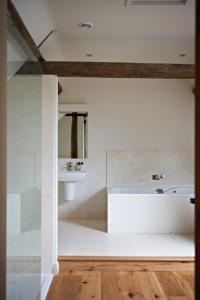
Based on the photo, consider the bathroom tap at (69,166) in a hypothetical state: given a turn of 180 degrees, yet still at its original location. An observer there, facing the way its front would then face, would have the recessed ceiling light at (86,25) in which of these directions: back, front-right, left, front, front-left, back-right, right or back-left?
back

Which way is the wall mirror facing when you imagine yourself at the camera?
facing the viewer

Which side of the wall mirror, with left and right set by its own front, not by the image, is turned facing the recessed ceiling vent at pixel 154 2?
front

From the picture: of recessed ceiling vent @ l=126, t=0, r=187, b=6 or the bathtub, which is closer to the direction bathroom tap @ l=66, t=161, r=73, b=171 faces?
the recessed ceiling vent

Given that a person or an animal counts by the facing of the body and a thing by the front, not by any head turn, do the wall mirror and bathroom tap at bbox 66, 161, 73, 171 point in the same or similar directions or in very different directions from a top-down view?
same or similar directions

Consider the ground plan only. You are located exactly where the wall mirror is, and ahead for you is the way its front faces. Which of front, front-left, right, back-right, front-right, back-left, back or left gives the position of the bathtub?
front-left

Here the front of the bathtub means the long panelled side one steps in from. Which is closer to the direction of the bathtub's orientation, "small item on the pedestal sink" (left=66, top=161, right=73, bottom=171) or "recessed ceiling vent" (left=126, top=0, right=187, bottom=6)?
the recessed ceiling vent

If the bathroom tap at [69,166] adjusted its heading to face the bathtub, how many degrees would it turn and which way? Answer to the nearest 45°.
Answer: approximately 45° to its left

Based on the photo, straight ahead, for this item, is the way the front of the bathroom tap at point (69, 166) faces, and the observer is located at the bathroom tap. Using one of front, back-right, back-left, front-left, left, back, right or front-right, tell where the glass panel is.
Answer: front

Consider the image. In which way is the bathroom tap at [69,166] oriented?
toward the camera

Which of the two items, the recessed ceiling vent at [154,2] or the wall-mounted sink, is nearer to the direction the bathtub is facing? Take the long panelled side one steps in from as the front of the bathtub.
the recessed ceiling vent

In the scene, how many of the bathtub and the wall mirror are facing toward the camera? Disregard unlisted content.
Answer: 2
